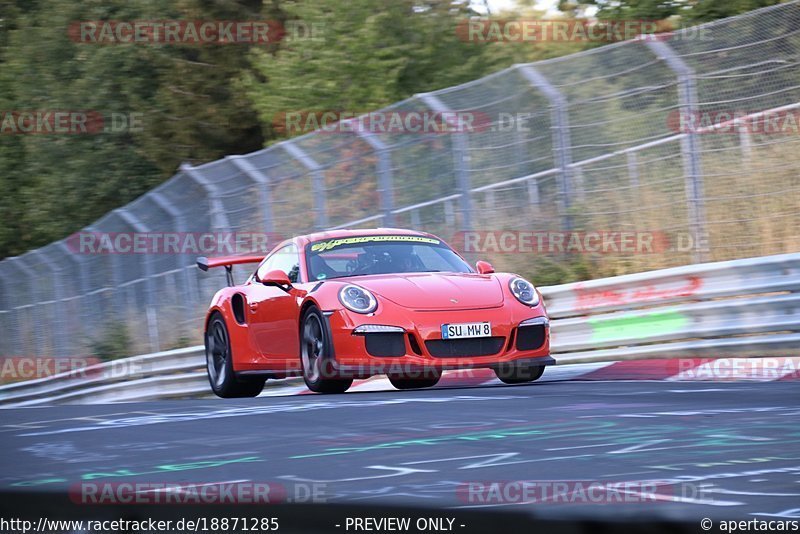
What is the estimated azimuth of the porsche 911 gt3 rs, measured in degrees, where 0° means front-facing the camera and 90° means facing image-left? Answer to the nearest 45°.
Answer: approximately 315°
